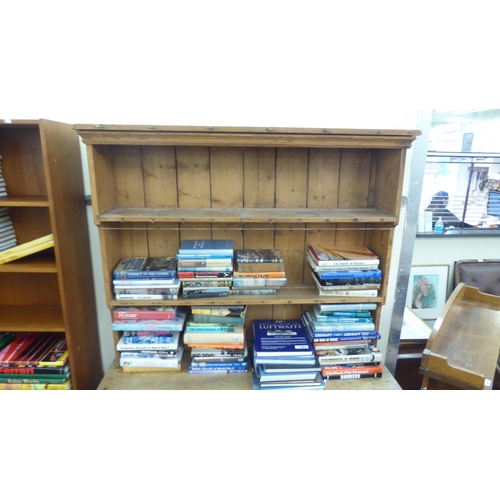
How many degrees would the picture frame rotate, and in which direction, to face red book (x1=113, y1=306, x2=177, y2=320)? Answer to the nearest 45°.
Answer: approximately 45° to its right

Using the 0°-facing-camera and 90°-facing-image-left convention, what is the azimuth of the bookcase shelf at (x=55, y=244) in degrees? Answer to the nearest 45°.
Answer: approximately 45°

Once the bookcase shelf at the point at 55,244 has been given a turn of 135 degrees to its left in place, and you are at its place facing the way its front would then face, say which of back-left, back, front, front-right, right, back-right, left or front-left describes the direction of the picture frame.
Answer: front

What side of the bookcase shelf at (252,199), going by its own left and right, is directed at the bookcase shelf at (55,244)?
right

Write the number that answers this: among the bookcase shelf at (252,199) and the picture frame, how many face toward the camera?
2

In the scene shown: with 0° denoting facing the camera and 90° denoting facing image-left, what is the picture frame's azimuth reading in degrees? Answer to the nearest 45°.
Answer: approximately 0°

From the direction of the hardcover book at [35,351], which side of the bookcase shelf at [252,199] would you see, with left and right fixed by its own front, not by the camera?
right

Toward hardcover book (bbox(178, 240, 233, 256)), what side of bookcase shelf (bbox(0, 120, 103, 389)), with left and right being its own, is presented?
left

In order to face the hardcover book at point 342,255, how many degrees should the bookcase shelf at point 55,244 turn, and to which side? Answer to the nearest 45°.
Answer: approximately 90° to its left
